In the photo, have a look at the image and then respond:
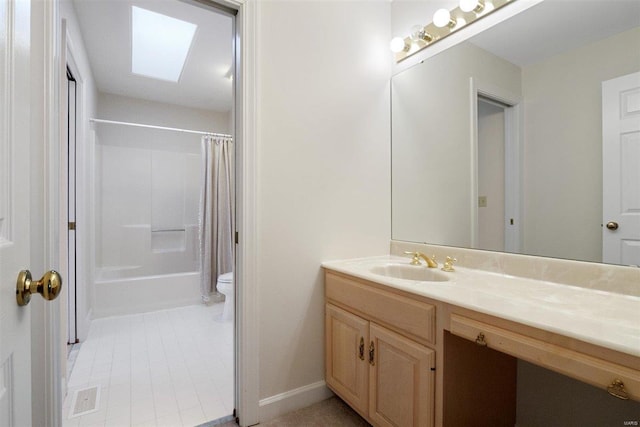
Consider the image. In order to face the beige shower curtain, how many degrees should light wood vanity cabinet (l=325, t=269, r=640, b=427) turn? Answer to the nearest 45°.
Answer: approximately 90° to its right

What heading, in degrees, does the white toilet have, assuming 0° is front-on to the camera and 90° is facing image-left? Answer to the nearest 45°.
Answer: approximately 90°

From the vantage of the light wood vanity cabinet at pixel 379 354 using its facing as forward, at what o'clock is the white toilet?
The white toilet is roughly at 3 o'clock from the light wood vanity cabinet.

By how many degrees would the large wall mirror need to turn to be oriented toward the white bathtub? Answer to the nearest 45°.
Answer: approximately 45° to its right

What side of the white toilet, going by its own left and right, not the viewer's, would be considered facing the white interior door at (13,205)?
left
